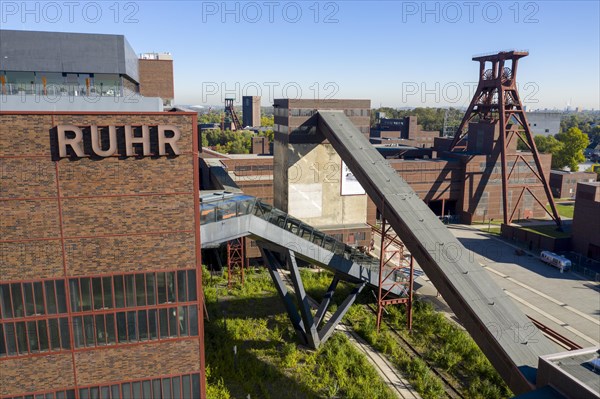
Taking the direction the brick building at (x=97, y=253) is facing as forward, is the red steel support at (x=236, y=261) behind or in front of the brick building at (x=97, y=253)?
behind

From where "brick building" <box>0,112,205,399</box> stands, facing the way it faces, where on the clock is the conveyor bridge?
The conveyor bridge is roughly at 8 o'clock from the brick building.

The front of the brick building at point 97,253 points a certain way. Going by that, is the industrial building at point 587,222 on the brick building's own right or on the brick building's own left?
on the brick building's own left

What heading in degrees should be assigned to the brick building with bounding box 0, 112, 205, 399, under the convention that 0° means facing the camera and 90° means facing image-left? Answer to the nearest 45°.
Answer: approximately 0°

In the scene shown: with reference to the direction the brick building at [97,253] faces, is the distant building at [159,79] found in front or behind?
behind

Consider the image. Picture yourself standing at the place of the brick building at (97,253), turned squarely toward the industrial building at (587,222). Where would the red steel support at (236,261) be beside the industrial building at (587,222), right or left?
left
